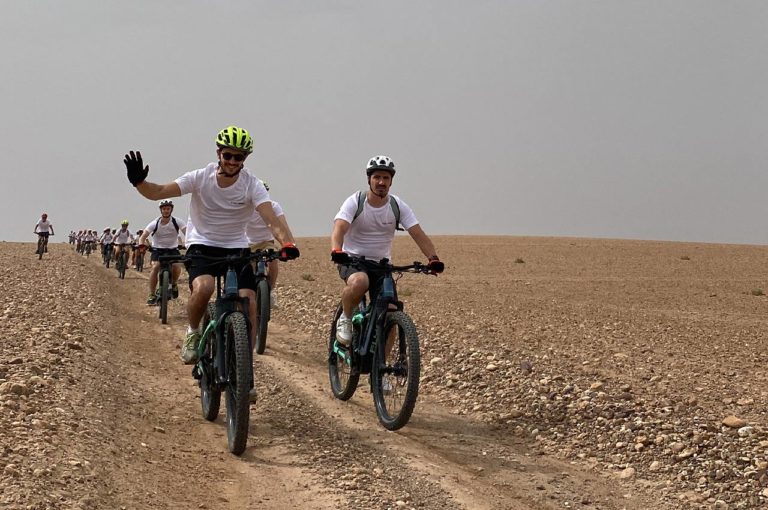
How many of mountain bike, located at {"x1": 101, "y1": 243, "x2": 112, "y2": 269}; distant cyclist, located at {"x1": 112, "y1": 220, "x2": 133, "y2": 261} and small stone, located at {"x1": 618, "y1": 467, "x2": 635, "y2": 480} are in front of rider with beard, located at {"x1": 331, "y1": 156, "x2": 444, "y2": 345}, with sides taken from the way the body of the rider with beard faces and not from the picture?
1

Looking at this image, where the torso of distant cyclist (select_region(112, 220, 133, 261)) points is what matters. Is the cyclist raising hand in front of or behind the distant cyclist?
in front

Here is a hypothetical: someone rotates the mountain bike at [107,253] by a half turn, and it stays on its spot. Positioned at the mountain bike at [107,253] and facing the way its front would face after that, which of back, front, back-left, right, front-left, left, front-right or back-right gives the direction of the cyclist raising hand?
back

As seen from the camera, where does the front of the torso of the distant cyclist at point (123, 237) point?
toward the camera

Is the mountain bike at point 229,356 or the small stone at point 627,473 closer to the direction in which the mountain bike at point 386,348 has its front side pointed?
the small stone

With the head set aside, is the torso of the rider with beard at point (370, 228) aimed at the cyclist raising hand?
no

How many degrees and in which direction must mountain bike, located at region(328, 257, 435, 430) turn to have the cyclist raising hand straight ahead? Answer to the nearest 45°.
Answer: approximately 135° to its right

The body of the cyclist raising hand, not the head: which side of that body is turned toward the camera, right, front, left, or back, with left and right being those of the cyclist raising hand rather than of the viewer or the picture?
front

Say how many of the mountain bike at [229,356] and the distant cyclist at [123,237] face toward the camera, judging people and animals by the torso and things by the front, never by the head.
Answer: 2

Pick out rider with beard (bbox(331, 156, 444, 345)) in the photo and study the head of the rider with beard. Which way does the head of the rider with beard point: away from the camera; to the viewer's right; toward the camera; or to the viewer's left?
toward the camera

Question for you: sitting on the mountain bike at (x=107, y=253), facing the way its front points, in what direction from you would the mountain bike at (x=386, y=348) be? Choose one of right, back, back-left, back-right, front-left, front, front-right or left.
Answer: front

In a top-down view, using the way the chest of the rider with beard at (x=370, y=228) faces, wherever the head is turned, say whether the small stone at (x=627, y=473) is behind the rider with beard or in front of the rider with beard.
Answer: in front

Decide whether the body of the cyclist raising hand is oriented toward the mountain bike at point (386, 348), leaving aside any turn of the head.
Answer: no

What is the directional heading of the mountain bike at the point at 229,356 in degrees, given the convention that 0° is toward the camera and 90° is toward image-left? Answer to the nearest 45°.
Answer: approximately 0°

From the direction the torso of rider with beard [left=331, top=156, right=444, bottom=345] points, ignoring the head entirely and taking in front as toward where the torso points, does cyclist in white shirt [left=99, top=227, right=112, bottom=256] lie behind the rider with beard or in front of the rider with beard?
behind

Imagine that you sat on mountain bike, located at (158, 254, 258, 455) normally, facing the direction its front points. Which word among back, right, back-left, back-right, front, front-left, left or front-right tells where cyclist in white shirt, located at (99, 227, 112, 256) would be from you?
back

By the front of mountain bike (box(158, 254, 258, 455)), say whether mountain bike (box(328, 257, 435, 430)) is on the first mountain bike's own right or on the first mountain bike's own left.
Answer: on the first mountain bike's own left
